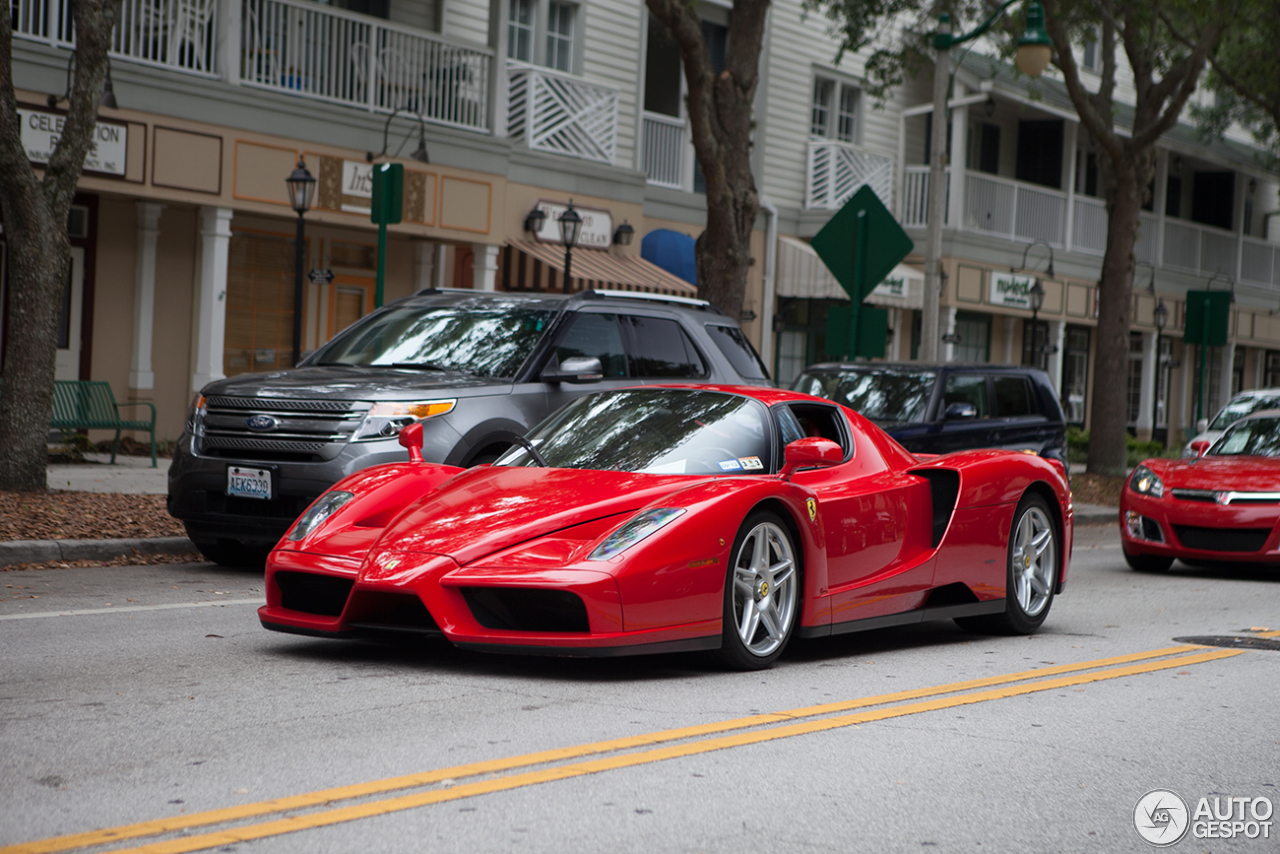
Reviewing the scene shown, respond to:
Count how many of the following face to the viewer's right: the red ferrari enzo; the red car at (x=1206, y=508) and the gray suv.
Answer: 0

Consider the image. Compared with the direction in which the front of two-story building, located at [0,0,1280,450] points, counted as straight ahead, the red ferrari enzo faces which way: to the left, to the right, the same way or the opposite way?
to the right

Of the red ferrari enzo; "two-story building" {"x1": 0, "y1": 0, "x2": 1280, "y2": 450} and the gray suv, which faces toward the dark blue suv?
the two-story building

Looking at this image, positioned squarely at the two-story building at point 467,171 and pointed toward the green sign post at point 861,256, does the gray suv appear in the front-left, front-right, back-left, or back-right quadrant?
front-right

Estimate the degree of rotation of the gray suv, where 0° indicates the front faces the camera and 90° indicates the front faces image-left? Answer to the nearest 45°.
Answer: approximately 45°

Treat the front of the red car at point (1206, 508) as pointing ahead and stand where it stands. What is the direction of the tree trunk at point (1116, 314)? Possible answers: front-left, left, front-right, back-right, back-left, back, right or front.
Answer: back-right

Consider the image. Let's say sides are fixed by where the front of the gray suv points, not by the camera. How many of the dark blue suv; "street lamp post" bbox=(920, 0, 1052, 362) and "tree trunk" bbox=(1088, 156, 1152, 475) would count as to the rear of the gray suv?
3

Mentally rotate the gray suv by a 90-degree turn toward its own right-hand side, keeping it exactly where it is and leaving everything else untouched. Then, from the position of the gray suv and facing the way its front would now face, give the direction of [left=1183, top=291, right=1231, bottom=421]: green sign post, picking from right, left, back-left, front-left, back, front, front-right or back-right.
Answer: right

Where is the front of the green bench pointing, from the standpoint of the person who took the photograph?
facing the viewer and to the right of the viewer

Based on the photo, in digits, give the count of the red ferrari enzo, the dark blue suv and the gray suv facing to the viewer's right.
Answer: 0

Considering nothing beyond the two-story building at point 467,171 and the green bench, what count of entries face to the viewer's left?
0

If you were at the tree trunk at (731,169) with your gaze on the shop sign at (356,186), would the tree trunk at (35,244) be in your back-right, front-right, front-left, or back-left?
front-left

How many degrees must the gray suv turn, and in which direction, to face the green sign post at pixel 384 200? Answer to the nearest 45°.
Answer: approximately 135° to its right

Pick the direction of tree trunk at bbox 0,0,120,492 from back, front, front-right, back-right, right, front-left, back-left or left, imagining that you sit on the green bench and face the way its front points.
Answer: front-right

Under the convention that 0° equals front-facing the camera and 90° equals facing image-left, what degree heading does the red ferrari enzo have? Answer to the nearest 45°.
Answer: approximately 45°

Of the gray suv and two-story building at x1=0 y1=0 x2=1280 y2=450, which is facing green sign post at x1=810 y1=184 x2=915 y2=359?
the two-story building

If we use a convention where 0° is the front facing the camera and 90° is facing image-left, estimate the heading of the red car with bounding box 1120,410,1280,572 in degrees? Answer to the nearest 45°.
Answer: approximately 45°
